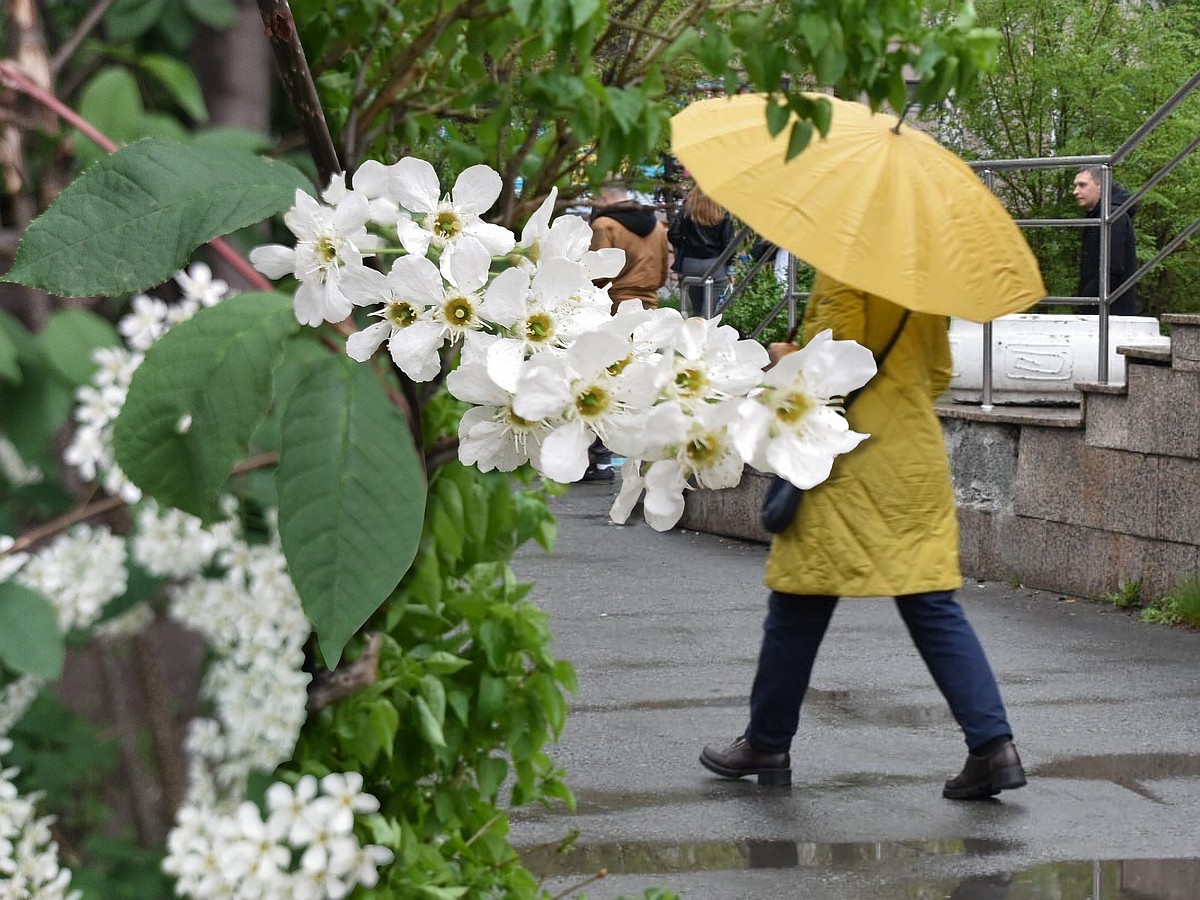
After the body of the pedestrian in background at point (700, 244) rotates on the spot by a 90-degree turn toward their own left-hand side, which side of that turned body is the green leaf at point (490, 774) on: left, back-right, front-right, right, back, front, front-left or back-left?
left

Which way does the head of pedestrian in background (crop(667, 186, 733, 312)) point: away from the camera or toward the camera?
away from the camera

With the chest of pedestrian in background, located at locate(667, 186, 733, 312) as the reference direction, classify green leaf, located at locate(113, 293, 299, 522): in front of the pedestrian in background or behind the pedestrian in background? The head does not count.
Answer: behind

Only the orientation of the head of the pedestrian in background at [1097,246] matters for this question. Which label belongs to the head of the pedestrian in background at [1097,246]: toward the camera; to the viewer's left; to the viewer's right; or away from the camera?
to the viewer's left

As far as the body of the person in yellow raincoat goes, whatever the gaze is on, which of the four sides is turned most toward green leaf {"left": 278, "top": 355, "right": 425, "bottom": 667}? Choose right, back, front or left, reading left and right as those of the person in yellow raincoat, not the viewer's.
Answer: left

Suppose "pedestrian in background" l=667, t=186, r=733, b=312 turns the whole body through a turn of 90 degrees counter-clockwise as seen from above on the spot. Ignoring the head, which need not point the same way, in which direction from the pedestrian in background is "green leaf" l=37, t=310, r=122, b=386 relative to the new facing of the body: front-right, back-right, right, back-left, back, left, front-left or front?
left

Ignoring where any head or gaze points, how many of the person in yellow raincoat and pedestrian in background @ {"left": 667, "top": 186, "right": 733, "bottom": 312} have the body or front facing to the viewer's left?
1

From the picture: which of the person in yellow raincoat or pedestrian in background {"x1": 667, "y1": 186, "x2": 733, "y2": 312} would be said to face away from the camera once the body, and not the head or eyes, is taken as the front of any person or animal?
the pedestrian in background

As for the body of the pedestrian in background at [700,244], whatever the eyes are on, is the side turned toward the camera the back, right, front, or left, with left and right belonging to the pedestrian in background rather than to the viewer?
back

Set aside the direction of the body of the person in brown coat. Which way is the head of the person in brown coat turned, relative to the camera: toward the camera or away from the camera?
away from the camera

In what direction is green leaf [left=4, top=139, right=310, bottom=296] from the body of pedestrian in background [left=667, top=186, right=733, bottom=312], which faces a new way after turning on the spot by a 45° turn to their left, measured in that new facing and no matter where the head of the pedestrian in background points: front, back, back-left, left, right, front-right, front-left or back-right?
back-left

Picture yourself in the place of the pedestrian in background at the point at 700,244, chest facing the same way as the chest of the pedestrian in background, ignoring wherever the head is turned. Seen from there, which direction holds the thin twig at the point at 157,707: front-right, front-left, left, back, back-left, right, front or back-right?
back

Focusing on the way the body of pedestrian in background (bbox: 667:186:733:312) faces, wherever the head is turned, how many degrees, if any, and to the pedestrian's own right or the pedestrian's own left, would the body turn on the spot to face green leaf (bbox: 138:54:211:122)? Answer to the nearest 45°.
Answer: approximately 180°

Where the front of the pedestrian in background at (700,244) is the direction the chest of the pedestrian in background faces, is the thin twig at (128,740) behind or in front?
behind

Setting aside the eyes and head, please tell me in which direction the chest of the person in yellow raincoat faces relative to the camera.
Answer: to the viewer's left
